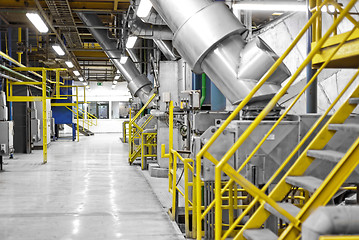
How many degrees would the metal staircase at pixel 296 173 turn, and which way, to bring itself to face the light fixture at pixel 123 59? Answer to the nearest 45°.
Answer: approximately 90° to its right

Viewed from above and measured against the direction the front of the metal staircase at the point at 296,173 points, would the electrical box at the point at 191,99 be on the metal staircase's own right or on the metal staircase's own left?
on the metal staircase's own right

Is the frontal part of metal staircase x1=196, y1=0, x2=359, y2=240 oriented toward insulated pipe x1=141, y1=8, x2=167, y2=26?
no

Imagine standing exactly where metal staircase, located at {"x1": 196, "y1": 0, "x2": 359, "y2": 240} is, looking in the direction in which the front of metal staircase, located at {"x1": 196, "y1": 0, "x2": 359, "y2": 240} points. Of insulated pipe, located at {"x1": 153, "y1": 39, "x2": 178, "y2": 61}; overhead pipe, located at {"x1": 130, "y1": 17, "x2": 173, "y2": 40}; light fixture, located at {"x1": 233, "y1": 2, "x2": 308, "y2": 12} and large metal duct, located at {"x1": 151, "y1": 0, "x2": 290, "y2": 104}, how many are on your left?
0

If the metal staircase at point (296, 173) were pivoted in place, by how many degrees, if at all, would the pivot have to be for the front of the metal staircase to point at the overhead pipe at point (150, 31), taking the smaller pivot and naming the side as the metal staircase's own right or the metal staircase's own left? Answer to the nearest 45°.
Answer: approximately 90° to the metal staircase's own right

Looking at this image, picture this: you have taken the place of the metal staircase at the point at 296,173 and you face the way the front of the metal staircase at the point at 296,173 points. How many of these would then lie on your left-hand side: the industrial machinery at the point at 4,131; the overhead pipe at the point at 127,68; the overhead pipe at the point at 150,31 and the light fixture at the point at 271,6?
0

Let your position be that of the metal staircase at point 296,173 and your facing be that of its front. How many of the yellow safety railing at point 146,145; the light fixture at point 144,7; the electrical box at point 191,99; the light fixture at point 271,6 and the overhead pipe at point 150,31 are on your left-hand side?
0

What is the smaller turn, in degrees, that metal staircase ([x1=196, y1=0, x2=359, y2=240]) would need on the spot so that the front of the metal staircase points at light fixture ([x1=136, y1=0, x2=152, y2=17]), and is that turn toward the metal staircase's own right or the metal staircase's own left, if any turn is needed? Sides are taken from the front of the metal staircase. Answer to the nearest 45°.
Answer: approximately 90° to the metal staircase's own right

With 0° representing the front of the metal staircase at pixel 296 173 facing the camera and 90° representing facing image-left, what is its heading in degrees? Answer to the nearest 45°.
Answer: approximately 45°

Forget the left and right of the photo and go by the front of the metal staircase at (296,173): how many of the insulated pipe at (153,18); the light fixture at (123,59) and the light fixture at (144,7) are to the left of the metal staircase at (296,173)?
0

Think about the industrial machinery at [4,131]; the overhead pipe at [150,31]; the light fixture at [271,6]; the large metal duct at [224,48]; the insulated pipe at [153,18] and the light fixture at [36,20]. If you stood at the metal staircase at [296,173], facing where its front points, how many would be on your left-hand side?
0

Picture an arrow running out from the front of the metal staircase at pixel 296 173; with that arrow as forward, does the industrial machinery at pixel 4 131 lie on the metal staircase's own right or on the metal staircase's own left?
on the metal staircase's own right
